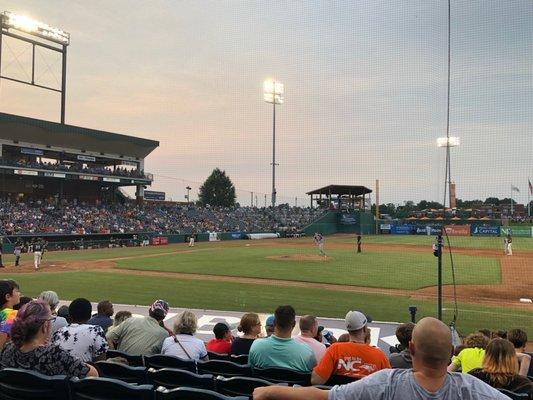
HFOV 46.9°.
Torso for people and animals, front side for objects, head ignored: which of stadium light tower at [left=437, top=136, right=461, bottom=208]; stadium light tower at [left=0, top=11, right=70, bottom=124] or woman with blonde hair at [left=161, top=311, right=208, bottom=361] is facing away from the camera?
the woman with blonde hair

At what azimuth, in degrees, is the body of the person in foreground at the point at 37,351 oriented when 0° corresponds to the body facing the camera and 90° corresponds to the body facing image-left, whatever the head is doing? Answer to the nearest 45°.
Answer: approximately 225°

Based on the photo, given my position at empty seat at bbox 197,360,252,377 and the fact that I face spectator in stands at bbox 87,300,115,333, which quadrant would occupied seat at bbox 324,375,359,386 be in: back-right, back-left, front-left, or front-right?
back-right

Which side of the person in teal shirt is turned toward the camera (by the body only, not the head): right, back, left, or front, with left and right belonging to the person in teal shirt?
back

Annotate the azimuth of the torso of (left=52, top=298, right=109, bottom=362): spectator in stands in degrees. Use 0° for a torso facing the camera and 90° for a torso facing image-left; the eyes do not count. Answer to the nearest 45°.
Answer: approximately 180°

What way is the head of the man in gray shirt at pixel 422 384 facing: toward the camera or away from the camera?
away from the camera

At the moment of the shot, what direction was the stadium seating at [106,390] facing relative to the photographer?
facing away from the viewer

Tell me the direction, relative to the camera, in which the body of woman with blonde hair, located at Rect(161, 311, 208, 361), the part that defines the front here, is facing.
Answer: away from the camera

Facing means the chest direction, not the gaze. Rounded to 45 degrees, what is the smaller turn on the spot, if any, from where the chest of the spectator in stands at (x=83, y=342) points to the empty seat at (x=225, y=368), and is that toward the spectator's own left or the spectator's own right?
approximately 135° to the spectator's own right

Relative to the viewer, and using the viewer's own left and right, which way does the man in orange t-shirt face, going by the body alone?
facing away from the viewer

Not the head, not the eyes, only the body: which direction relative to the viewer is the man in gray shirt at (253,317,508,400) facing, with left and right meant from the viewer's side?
facing away from the viewer

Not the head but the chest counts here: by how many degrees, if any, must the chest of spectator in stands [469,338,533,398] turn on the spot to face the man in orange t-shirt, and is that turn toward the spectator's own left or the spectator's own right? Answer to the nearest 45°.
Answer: approximately 90° to the spectator's own left

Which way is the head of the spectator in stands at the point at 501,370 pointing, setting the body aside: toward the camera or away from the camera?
away from the camera

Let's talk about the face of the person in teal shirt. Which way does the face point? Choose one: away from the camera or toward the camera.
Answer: away from the camera
